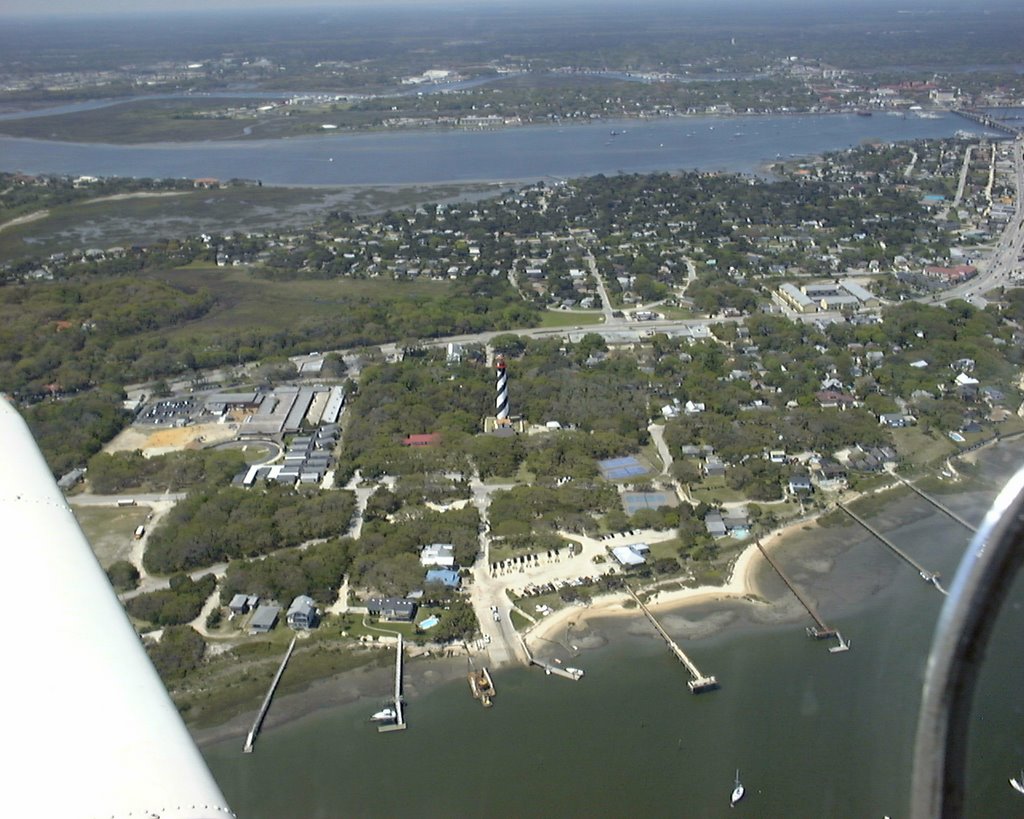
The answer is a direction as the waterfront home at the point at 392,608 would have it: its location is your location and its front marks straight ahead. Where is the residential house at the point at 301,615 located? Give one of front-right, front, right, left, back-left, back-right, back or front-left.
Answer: right

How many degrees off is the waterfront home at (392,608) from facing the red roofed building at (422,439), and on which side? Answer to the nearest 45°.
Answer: approximately 180°

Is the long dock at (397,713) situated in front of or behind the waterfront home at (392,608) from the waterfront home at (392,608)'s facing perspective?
in front

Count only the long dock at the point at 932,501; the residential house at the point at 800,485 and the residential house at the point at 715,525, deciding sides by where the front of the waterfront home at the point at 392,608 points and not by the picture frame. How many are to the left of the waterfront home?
3

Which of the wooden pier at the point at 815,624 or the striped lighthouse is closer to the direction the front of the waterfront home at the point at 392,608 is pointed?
the wooden pier

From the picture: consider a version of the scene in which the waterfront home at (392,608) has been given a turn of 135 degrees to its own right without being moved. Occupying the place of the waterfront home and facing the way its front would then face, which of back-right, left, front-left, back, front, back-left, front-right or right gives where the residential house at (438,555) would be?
right

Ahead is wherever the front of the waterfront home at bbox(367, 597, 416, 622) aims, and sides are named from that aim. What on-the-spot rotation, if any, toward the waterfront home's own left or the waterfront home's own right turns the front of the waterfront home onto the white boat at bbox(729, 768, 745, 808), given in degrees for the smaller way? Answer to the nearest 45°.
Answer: approximately 45° to the waterfront home's own left

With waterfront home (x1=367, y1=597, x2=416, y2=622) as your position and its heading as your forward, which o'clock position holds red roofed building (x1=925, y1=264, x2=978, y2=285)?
The red roofed building is roughly at 8 o'clock from the waterfront home.

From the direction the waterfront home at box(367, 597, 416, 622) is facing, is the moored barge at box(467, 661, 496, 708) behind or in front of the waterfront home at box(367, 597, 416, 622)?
in front

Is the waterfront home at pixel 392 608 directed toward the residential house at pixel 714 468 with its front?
no

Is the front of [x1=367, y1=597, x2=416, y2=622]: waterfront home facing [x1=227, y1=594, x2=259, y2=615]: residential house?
no

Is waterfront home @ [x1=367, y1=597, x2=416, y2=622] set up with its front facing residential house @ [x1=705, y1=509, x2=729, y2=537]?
no

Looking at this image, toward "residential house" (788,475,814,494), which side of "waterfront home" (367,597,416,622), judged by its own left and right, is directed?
left

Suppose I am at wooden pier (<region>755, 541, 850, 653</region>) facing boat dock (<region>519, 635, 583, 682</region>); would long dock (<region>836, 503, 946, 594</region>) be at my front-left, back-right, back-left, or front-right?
back-right

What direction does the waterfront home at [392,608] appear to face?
toward the camera

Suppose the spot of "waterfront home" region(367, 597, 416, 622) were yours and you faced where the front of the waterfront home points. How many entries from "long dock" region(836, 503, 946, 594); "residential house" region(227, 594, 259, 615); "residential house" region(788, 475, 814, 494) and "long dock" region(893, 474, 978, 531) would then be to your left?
3

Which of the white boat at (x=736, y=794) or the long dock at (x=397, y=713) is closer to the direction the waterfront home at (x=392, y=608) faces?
the long dock

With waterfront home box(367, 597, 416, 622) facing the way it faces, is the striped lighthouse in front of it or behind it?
behind
